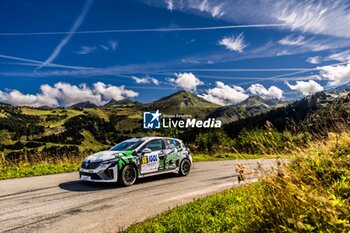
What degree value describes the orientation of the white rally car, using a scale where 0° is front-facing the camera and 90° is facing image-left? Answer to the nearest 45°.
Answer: approximately 45°
